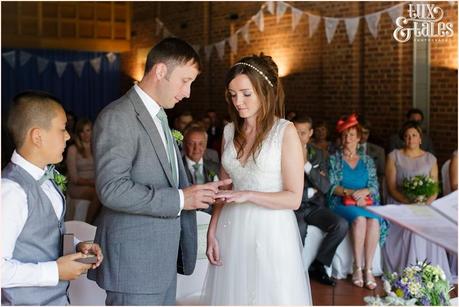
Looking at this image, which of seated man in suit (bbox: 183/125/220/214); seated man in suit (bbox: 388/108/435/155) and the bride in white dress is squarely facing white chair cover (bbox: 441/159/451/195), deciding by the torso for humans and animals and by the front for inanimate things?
seated man in suit (bbox: 388/108/435/155)

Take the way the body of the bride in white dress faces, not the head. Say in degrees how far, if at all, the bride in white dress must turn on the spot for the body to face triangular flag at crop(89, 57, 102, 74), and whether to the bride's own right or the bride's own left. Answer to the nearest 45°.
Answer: approximately 135° to the bride's own right

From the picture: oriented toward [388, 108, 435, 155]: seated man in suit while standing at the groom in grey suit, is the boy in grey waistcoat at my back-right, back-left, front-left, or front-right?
back-left

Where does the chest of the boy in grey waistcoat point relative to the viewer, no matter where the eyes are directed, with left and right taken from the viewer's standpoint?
facing to the right of the viewer

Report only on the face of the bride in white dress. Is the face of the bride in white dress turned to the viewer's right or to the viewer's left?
to the viewer's left

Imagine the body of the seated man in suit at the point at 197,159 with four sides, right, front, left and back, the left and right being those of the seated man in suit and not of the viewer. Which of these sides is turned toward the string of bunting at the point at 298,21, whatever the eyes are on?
back

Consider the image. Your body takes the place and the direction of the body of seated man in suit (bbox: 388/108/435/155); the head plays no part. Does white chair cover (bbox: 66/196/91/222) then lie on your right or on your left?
on your right

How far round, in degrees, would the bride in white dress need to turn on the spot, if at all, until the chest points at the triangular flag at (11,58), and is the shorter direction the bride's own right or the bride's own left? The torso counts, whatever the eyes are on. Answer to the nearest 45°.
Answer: approximately 90° to the bride's own right

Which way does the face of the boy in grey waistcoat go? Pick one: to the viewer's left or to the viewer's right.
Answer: to the viewer's right
